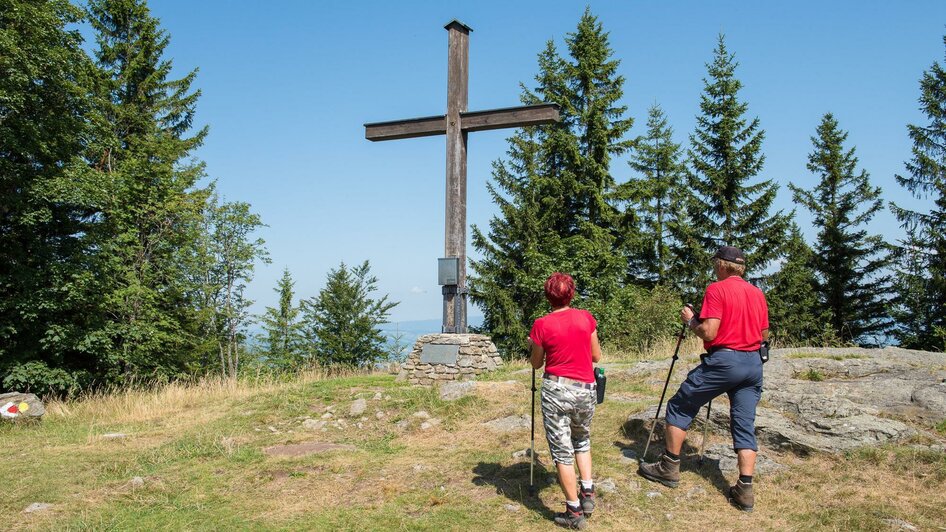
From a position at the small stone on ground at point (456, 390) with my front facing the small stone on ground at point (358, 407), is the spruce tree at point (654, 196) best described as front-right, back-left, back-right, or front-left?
back-right

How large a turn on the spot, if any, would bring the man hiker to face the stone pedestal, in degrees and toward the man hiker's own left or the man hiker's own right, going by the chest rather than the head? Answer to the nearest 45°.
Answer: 0° — they already face it

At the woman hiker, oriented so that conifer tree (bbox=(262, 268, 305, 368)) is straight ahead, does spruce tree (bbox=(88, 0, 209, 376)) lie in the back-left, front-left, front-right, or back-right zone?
front-left

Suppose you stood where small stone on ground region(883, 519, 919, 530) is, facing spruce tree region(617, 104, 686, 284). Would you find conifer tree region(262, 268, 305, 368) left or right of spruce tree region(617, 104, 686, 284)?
left

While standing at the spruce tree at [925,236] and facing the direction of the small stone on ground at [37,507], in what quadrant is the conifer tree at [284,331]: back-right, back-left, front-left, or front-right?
front-right

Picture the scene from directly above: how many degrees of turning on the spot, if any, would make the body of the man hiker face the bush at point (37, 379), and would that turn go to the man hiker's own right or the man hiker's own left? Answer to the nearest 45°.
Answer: approximately 45° to the man hiker's own left

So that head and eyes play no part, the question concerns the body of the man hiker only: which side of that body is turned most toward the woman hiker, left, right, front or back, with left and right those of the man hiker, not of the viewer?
left

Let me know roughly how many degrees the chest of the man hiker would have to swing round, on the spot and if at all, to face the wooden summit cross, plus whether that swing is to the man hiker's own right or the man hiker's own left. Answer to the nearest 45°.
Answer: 0° — they already face it

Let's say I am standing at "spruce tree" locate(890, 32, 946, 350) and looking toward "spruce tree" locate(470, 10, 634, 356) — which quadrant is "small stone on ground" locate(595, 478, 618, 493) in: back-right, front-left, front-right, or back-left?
front-left

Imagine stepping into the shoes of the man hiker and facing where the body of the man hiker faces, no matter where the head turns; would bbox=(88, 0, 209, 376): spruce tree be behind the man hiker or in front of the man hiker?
in front

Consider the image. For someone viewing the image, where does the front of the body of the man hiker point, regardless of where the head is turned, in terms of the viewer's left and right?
facing away from the viewer and to the left of the viewer

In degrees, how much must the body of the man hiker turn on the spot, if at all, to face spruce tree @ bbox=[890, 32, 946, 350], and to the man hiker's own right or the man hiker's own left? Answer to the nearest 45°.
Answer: approximately 45° to the man hiker's own right

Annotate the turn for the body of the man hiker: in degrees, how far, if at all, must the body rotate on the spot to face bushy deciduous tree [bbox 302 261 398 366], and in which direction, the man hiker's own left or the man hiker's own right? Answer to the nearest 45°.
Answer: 0° — they already face it

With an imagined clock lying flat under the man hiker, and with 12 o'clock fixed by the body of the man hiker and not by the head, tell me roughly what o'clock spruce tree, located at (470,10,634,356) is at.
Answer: The spruce tree is roughly at 1 o'clock from the man hiker.

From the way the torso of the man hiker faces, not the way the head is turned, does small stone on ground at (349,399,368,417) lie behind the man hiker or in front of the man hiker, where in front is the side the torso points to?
in front

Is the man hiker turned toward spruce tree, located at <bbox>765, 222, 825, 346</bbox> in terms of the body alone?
no

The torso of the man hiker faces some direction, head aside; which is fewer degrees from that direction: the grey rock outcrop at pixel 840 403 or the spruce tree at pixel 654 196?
the spruce tree

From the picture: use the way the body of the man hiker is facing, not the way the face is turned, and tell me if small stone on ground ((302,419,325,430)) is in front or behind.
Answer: in front
